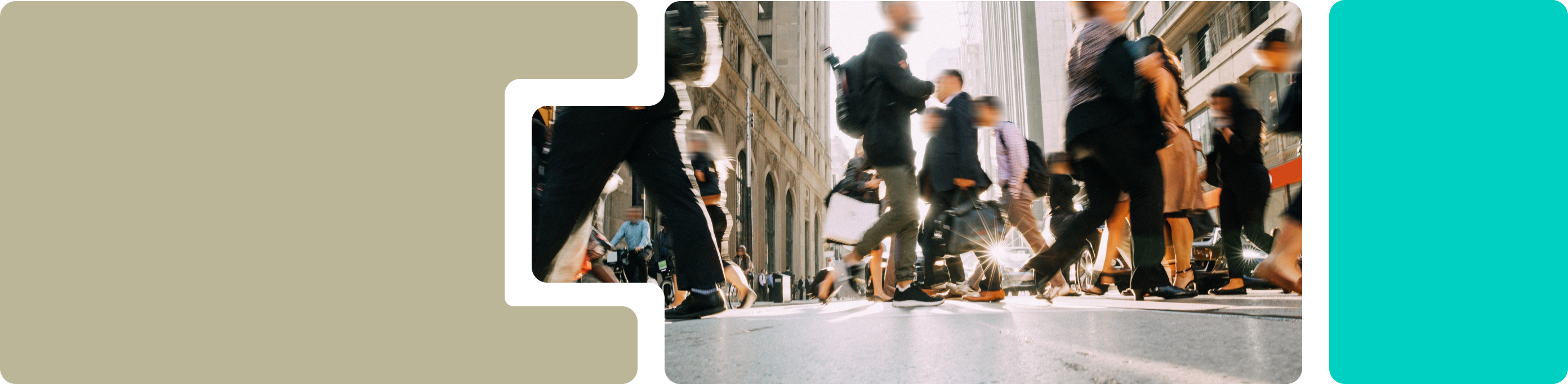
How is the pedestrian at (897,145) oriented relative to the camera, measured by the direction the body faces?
to the viewer's right

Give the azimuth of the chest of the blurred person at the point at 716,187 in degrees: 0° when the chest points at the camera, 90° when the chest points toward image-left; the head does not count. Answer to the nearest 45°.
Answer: approximately 90°

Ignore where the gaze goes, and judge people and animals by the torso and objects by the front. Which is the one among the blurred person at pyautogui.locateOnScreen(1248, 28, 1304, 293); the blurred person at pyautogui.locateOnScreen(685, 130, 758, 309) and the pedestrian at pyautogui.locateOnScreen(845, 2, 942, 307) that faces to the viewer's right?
the pedestrian

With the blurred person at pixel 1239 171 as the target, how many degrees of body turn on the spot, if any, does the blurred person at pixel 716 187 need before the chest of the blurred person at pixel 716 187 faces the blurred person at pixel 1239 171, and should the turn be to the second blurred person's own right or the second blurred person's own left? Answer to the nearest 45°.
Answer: approximately 180°

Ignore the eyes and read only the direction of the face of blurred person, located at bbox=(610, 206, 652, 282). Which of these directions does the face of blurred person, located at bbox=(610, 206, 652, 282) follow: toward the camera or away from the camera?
toward the camera

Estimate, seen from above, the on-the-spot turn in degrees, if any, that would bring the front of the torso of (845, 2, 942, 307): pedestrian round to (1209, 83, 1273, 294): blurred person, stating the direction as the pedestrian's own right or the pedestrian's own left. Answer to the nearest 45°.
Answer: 0° — they already face them

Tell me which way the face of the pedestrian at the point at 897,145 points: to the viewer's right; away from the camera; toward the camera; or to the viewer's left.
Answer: to the viewer's right

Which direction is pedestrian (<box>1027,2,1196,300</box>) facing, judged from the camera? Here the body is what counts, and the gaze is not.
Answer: to the viewer's right

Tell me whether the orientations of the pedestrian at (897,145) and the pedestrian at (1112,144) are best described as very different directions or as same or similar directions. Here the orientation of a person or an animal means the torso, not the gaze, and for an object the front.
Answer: same or similar directions

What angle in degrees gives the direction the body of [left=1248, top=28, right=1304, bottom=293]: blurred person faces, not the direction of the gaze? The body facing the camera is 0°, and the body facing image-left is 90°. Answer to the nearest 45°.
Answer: approximately 90°

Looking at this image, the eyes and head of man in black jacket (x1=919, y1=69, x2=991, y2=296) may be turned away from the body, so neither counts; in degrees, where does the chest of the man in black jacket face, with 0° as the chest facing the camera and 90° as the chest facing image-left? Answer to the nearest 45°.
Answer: approximately 90°

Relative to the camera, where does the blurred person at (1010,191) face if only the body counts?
to the viewer's left

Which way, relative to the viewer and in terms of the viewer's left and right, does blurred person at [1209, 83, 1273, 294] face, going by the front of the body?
facing to the left of the viewer
